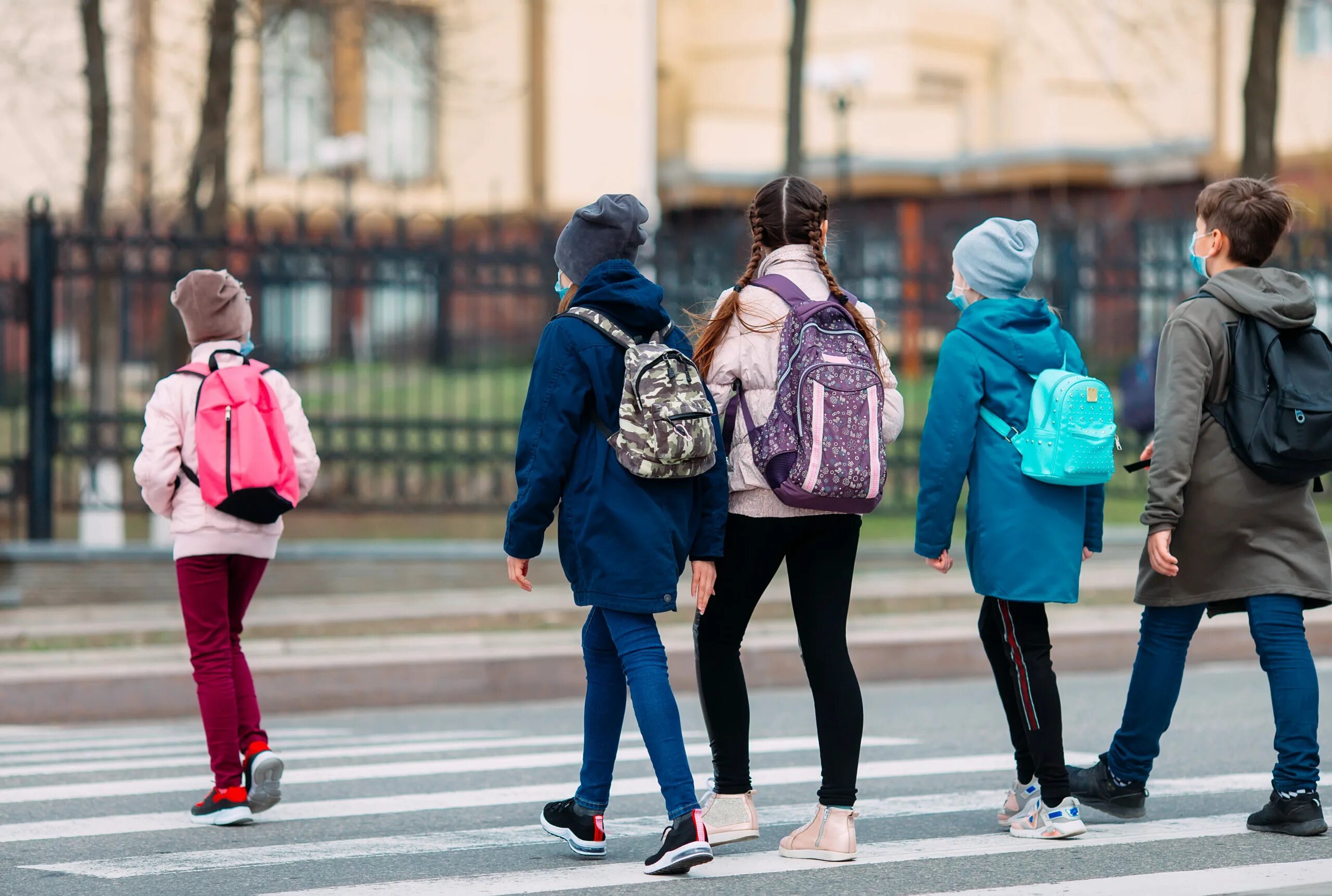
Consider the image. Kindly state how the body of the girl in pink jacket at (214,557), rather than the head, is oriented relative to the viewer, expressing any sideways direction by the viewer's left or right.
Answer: facing away from the viewer and to the left of the viewer

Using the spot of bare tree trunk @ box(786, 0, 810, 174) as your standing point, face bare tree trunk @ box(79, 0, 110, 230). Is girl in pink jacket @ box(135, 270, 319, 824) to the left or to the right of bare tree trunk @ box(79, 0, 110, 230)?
left

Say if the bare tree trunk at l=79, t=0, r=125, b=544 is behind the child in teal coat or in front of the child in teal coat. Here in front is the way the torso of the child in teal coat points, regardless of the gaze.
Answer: in front

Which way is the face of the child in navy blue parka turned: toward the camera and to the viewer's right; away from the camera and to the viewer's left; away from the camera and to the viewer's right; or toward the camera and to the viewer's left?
away from the camera and to the viewer's left

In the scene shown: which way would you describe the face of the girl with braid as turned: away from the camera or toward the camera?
away from the camera

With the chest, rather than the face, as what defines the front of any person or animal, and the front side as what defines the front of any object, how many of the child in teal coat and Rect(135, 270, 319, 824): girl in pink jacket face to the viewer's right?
0

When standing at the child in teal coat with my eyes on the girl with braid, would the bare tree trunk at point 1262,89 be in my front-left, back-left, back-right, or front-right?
back-right

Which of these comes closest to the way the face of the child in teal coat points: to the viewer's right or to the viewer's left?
to the viewer's left

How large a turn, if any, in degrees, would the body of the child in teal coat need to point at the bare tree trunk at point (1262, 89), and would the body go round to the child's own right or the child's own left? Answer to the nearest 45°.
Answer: approximately 45° to the child's own right
